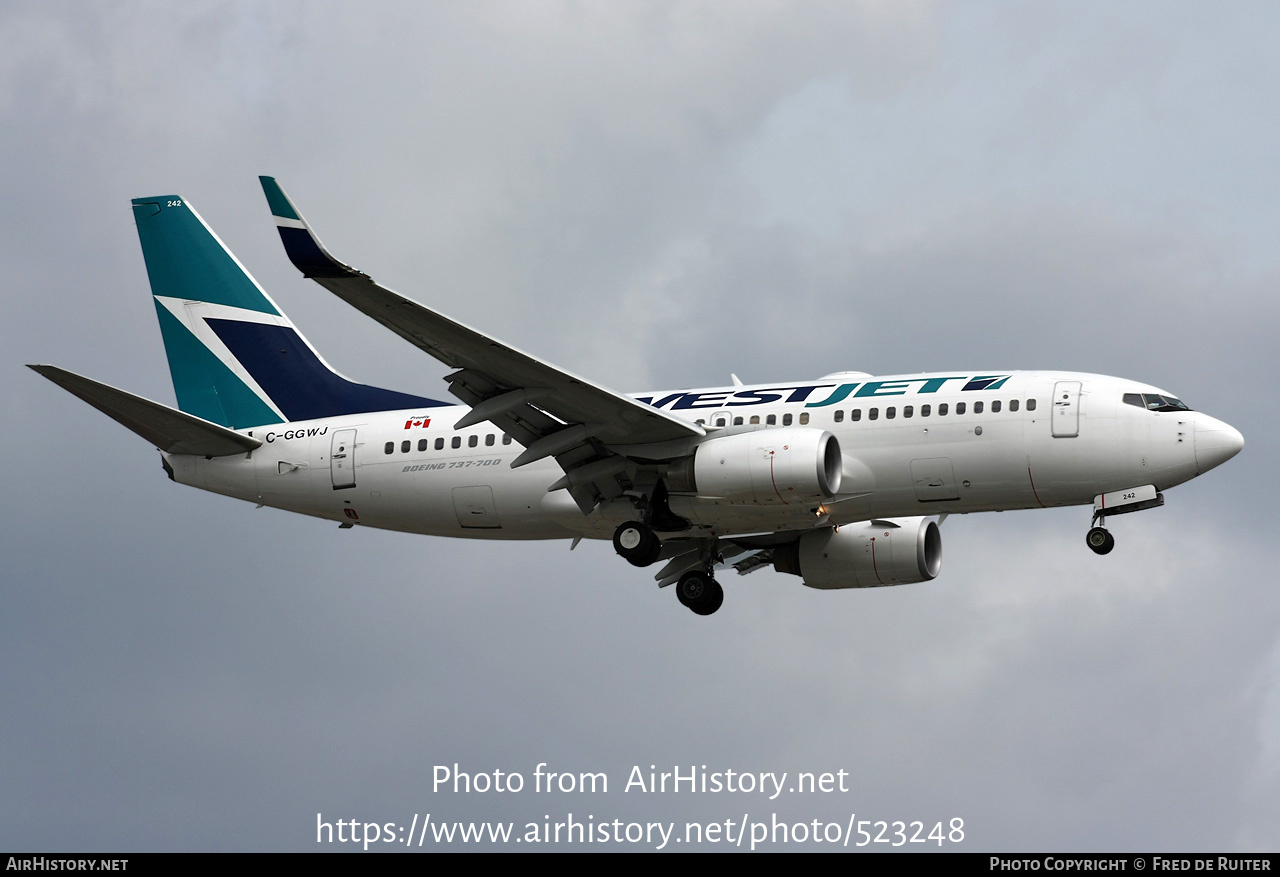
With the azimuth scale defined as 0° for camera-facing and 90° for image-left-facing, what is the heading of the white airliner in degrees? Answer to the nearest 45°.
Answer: approximately 270°
